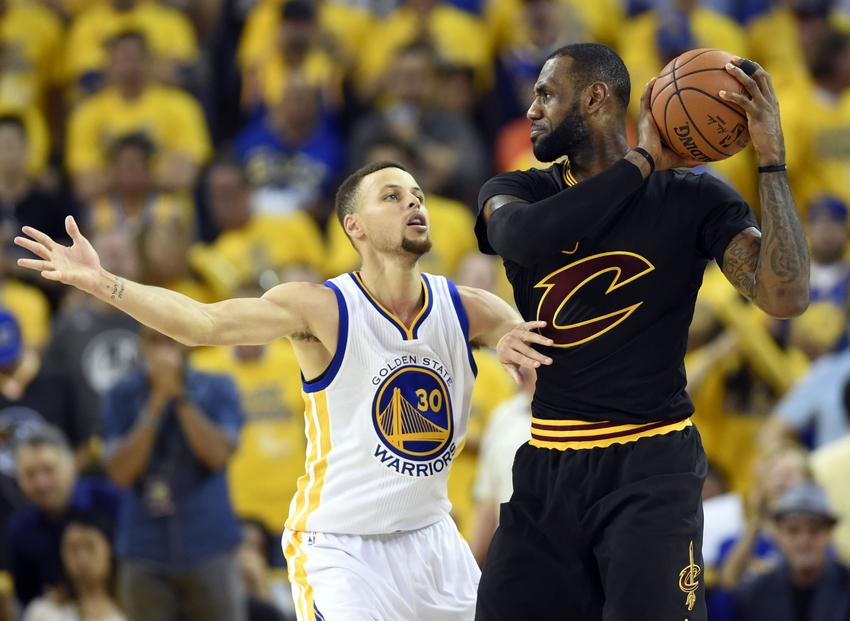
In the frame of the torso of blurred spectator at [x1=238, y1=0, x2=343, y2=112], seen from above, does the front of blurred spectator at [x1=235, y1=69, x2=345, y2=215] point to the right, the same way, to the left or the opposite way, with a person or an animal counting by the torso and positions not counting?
the same way

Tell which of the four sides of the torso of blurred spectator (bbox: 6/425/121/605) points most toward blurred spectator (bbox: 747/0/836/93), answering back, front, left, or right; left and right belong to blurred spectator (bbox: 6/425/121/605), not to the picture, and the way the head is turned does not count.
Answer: left

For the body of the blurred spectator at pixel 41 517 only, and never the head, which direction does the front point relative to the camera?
toward the camera

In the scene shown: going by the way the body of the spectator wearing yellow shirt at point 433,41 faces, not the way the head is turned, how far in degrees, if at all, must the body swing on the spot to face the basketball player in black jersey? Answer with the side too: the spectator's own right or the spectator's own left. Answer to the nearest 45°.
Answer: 0° — they already face them

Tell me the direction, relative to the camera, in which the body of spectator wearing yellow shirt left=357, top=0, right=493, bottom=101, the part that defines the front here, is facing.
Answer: toward the camera

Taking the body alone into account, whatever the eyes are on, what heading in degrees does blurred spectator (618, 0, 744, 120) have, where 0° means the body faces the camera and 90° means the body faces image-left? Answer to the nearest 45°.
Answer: approximately 0°

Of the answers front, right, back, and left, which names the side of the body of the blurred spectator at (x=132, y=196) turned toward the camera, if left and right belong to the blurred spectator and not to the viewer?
front

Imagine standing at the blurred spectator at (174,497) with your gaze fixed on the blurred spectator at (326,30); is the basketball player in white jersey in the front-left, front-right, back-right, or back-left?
back-right

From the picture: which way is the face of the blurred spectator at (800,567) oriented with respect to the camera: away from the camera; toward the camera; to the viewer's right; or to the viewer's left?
toward the camera

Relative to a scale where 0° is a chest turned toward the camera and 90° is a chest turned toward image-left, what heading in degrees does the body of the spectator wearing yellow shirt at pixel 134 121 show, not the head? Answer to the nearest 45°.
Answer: approximately 0°

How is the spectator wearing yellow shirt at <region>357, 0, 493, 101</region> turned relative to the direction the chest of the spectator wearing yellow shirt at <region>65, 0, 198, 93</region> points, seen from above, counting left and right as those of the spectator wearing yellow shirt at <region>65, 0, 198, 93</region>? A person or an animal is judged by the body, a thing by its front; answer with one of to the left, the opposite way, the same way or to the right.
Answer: the same way

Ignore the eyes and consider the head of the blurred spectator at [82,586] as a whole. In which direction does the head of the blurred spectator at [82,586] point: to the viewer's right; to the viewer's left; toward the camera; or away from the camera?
toward the camera

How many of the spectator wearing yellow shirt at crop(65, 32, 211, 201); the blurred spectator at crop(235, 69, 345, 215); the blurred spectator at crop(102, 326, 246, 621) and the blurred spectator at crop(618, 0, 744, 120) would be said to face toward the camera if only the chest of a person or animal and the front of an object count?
4

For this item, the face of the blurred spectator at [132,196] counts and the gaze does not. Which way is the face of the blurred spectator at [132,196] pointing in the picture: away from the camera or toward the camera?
toward the camera
